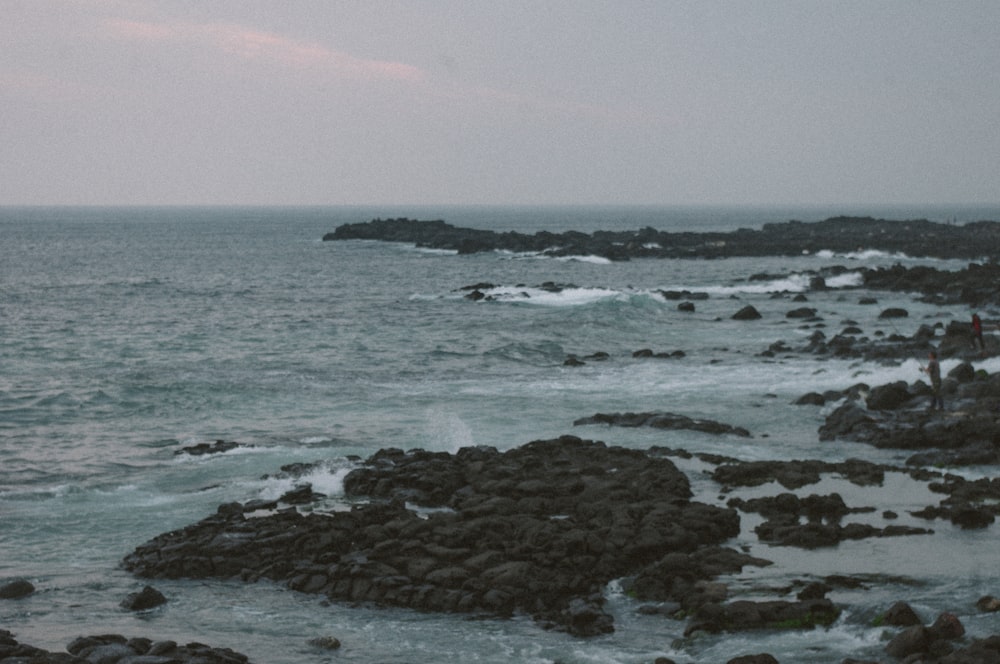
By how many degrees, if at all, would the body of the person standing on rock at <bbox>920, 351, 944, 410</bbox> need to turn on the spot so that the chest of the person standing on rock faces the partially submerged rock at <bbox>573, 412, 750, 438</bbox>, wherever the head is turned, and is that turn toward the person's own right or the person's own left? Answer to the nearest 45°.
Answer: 0° — they already face it

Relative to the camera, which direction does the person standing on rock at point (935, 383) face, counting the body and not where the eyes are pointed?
to the viewer's left

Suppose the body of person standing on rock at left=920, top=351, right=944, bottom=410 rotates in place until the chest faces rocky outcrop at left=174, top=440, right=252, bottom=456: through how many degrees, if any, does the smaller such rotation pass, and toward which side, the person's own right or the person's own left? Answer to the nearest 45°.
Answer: approximately 45° to the person's own left

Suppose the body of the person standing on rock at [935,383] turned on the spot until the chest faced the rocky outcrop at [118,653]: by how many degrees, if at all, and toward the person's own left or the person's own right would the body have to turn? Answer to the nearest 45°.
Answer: approximately 45° to the person's own left

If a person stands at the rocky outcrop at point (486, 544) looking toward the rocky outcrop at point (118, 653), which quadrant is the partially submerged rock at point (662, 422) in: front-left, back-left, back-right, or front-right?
back-right

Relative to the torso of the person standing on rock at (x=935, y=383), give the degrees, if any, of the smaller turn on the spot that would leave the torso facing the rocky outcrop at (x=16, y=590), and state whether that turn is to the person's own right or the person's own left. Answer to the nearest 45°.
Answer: approximately 45° to the person's own left

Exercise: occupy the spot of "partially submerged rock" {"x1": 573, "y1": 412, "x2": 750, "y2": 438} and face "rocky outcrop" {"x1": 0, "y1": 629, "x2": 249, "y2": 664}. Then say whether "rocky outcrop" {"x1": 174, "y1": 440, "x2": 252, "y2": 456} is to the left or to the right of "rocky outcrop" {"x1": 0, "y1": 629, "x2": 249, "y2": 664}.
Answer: right

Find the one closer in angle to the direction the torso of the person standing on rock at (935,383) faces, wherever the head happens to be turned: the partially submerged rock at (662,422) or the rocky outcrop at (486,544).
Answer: the partially submerged rock

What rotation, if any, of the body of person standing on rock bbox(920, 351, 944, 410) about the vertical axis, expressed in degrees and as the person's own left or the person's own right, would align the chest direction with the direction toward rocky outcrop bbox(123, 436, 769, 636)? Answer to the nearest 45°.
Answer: approximately 45° to the person's own left

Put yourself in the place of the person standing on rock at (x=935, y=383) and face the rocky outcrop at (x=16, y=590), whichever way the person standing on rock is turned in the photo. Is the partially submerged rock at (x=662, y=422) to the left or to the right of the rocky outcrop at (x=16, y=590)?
right

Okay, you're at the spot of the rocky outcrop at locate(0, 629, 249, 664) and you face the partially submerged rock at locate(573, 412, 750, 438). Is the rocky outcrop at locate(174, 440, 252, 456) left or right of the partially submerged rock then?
left
